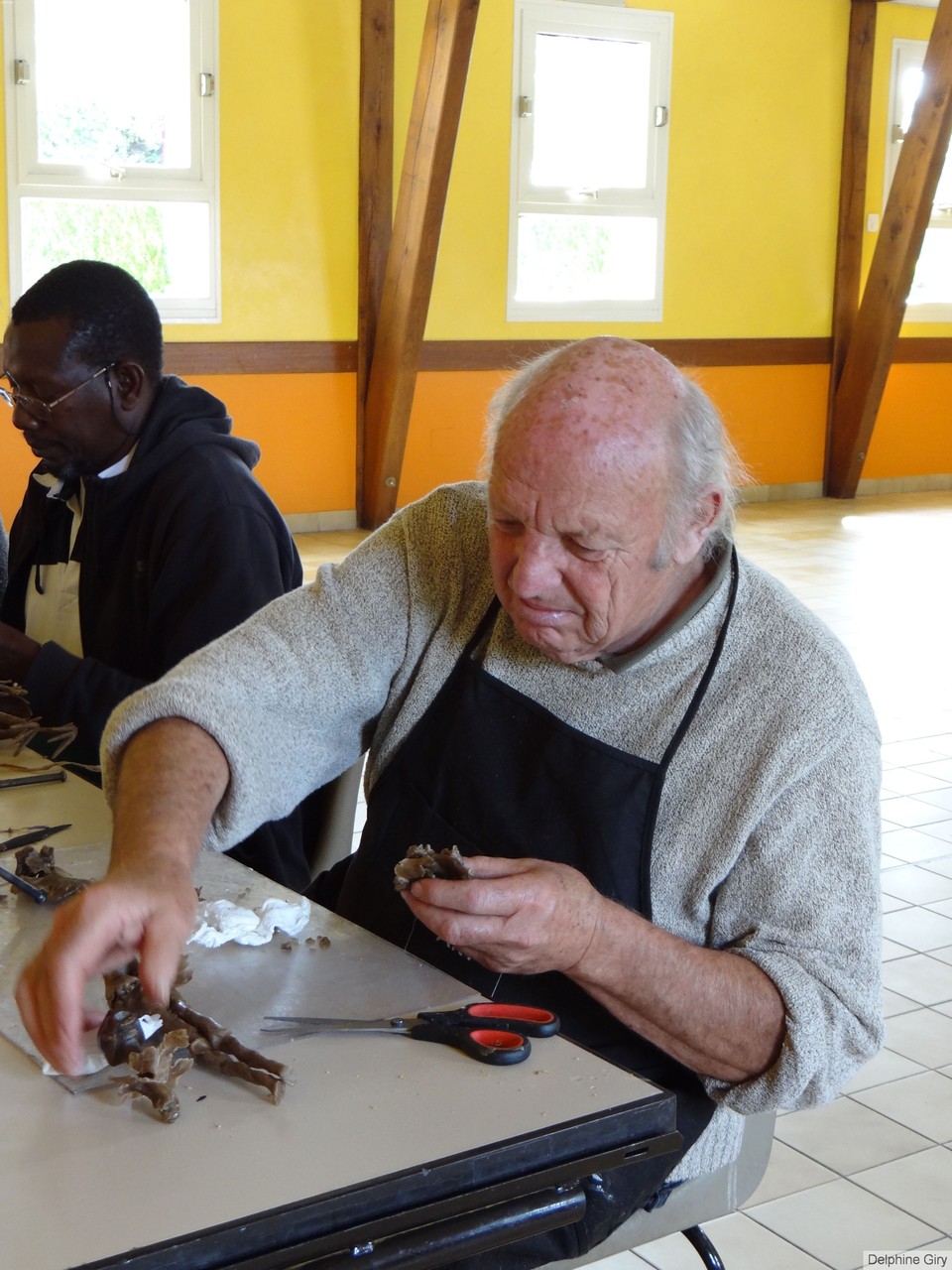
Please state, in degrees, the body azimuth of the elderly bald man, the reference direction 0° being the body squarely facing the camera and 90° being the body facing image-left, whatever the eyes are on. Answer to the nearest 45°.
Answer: approximately 45°

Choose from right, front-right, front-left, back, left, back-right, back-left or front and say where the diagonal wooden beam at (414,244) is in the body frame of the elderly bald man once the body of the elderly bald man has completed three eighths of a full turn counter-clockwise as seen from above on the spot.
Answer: left

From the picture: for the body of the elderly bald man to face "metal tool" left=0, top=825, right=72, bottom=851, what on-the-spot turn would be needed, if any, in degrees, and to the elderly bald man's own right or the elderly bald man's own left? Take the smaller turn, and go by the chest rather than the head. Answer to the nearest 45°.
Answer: approximately 45° to the elderly bald man's own right

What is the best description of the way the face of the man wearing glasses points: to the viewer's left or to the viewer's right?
to the viewer's left

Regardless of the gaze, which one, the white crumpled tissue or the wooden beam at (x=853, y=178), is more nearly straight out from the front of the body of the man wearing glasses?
the white crumpled tissue

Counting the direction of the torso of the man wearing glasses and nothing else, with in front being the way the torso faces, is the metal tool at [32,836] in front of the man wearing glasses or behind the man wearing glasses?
in front

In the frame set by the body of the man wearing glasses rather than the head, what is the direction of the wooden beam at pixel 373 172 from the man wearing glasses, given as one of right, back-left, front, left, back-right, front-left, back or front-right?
back-right
